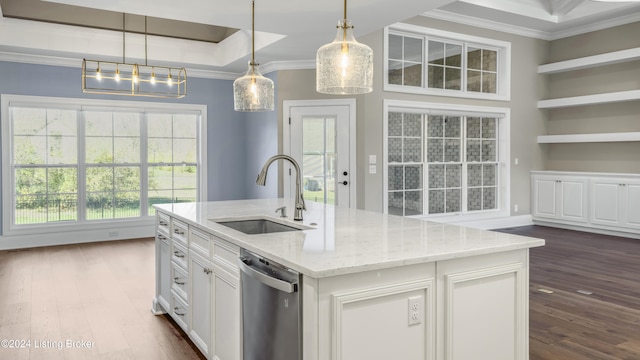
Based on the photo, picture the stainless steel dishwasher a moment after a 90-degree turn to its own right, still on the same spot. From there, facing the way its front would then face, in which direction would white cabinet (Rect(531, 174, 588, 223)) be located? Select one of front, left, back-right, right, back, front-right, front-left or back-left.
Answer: right

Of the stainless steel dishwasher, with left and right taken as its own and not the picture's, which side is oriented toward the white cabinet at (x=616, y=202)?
back

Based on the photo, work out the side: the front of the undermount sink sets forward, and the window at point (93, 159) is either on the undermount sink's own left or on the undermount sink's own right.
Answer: on the undermount sink's own right

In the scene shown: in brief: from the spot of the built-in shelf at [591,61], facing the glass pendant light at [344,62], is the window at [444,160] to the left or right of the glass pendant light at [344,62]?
right

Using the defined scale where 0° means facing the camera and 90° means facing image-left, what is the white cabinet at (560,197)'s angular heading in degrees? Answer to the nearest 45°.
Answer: approximately 45°

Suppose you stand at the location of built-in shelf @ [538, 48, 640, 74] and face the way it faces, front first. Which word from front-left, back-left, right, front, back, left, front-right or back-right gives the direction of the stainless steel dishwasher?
front-left

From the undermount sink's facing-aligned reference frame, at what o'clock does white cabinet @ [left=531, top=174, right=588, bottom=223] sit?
The white cabinet is roughly at 6 o'clock from the undermount sink.

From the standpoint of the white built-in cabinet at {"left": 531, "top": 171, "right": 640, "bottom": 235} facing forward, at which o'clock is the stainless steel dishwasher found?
The stainless steel dishwasher is roughly at 11 o'clock from the white built-in cabinet.

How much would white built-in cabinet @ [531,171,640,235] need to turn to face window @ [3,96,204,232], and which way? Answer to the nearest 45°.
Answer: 0° — it already faces it

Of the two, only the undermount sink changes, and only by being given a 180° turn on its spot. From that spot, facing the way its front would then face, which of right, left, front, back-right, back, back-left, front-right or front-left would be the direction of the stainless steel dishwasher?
back-right

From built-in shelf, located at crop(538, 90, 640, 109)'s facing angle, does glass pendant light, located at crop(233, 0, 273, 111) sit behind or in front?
in front
